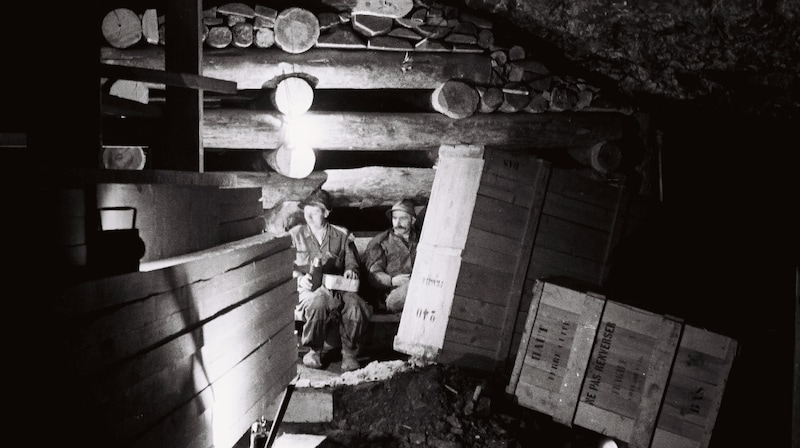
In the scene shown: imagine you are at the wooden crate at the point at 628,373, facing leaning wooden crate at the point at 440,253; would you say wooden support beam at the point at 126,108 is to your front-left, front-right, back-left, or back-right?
front-left

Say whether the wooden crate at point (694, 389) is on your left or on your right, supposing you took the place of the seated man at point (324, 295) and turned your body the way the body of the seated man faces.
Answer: on your left

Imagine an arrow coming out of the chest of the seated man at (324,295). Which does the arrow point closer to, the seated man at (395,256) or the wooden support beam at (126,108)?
the wooden support beam

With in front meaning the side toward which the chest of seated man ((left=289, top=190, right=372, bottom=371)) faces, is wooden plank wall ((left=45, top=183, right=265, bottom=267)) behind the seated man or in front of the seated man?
in front

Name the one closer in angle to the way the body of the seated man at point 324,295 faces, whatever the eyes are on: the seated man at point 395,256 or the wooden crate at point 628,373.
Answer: the wooden crate

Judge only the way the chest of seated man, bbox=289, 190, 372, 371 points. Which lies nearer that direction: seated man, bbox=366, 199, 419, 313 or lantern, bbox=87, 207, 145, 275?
the lantern

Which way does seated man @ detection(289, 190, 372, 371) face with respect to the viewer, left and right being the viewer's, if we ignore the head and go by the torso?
facing the viewer

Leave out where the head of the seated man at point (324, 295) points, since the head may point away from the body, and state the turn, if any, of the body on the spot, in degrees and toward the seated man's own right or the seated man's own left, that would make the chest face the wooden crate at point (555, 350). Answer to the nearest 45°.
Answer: approximately 45° to the seated man's own left
